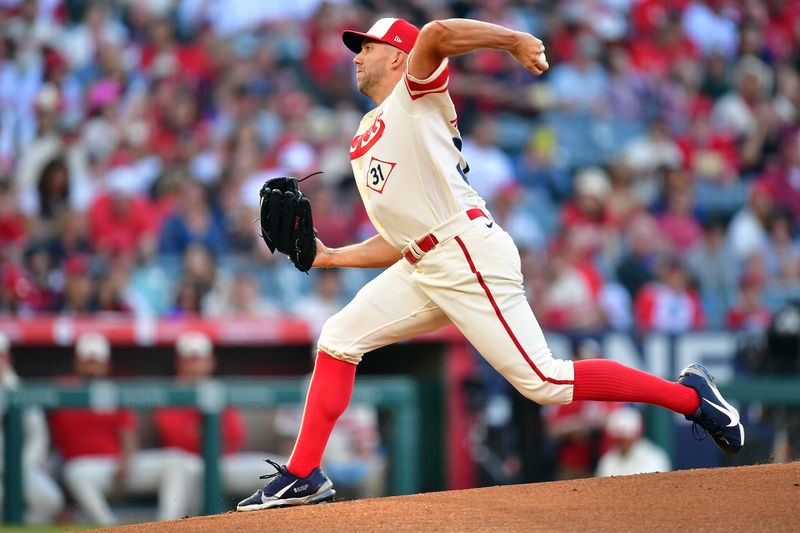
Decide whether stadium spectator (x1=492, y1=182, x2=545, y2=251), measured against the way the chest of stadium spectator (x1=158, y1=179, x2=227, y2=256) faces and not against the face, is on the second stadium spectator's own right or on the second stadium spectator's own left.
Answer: on the second stadium spectator's own left

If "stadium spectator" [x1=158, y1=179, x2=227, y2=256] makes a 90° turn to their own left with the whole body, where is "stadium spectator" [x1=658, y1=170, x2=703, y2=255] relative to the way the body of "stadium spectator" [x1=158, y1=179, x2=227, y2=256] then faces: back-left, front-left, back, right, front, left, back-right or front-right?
front

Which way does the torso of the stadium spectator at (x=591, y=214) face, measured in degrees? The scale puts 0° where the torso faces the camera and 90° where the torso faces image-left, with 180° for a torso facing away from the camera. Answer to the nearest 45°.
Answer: approximately 0°

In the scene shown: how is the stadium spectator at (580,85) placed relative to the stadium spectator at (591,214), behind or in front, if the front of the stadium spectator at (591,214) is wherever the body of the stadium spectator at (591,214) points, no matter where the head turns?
behind

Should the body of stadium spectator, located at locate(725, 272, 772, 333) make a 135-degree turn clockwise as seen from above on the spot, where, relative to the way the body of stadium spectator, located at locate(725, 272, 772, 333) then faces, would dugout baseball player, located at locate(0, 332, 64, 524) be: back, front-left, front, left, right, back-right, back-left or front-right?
left

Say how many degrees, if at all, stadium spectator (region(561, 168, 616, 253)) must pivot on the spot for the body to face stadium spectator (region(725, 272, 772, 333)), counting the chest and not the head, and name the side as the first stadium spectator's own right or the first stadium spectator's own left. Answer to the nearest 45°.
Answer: approximately 90° to the first stadium spectator's own left

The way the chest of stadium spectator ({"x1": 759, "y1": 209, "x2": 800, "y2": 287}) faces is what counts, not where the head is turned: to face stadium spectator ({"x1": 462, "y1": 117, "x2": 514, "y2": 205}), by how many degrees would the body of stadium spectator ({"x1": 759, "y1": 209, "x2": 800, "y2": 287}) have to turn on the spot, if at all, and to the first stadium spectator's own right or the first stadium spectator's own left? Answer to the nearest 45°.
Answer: approximately 90° to the first stadium spectator's own right

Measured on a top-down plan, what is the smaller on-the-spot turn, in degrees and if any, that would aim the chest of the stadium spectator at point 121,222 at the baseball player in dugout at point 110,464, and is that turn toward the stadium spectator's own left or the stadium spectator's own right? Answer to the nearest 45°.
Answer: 0° — they already face them

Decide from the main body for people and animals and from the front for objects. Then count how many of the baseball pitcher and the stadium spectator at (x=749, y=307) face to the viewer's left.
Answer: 1

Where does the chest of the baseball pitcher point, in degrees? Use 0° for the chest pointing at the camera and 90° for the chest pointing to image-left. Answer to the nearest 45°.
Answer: approximately 90°
